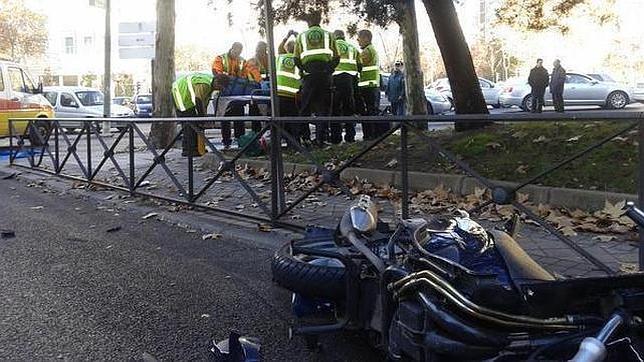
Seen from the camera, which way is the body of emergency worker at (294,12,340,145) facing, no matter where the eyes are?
away from the camera

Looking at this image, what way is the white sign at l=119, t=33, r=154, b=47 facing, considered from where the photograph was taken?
facing the viewer

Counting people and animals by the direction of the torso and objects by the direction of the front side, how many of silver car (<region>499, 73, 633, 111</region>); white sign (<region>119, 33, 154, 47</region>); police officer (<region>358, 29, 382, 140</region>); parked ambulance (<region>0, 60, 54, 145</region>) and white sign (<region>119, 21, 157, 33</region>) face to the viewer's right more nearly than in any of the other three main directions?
2

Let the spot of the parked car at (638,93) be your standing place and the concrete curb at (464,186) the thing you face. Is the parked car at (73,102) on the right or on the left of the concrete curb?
right

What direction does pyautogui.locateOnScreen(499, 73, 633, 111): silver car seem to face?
to the viewer's right

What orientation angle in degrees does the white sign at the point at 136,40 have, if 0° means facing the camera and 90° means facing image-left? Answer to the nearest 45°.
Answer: approximately 0°

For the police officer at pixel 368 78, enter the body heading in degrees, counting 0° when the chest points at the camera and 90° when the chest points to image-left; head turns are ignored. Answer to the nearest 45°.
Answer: approximately 90°
